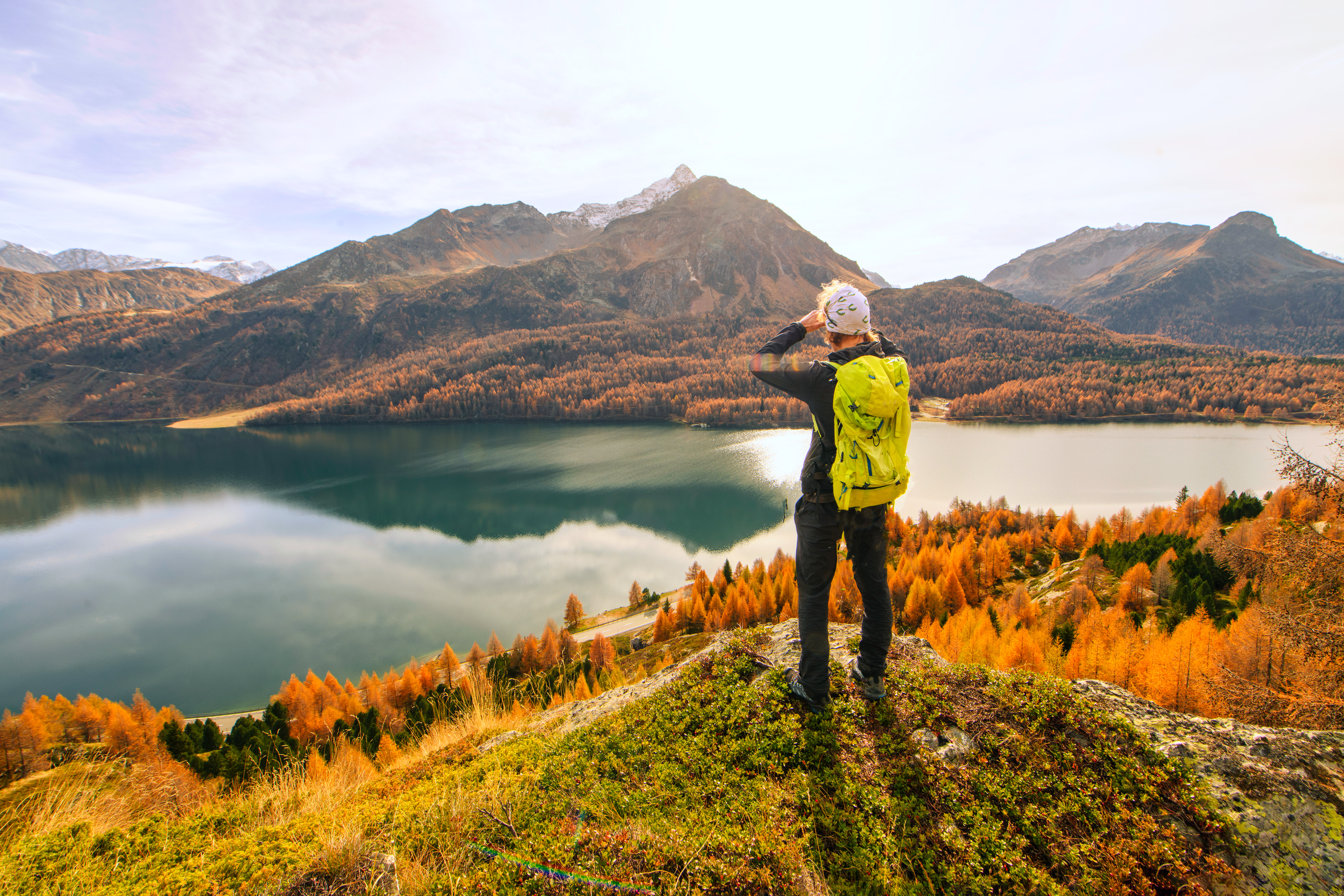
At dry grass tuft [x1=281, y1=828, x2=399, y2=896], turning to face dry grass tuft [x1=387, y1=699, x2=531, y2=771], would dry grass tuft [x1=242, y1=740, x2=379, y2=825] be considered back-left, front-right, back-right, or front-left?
front-left

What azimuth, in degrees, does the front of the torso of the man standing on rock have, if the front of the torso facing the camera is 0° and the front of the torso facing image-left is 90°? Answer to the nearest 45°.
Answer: approximately 135°

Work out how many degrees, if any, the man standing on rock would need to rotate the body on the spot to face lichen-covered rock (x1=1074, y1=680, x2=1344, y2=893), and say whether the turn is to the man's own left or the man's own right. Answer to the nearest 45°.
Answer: approximately 180°

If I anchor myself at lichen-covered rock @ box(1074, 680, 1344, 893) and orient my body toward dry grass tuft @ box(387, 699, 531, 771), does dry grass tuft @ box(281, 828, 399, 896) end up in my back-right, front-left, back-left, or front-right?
front-left

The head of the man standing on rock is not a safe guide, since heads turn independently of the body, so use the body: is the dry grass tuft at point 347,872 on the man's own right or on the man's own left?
on the man's own left

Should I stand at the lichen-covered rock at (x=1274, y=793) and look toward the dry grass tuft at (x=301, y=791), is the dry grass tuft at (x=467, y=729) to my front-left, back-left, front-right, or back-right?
front-right
